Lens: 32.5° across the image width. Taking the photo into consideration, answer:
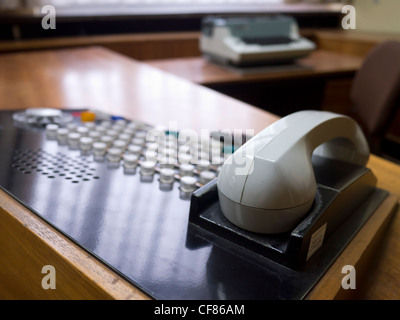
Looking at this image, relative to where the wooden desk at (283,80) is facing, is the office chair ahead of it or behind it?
ahead

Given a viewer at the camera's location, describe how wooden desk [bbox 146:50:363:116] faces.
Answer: facing the viewer

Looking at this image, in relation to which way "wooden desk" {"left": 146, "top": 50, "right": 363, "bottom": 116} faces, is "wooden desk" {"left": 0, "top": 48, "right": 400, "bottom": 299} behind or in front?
in front

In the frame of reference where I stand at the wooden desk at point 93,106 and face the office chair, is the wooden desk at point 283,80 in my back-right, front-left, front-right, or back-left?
front-left

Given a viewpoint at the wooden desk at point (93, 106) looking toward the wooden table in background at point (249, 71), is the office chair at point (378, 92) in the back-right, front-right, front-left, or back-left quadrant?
front-right
